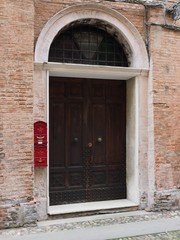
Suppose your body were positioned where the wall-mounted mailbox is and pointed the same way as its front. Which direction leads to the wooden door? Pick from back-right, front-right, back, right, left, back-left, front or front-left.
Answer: back-left

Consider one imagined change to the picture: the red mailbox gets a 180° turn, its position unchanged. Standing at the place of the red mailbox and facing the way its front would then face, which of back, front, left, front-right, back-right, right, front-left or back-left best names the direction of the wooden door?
front-right

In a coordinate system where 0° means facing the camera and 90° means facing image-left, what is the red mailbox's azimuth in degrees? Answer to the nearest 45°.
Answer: approximately 0°
